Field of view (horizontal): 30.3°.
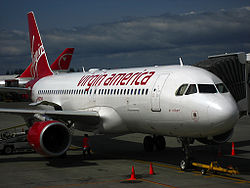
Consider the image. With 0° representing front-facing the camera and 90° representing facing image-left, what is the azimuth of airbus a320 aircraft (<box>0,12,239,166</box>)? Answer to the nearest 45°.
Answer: approximately 315°

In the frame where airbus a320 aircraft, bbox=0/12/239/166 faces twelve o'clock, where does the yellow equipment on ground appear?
The yellow equipment on ground is roughly at 12 o'clock from the airbus a320 aircraft.

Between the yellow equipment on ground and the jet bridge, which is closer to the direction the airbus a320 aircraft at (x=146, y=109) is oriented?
the yellow equipment on ground
